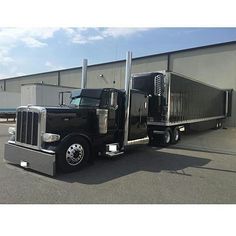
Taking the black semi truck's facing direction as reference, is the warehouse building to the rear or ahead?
to the rear

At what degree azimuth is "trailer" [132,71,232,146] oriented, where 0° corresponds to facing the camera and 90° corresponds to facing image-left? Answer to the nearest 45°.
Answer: approximately 45°

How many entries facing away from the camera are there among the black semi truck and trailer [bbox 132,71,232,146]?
0

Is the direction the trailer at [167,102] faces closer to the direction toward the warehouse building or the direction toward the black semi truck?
the black semi truck

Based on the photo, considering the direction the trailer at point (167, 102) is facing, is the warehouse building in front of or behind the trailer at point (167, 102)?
behind

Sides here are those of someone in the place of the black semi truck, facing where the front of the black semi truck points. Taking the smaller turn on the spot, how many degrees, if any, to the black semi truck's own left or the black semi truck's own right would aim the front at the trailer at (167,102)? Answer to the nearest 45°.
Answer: approximately 180°
